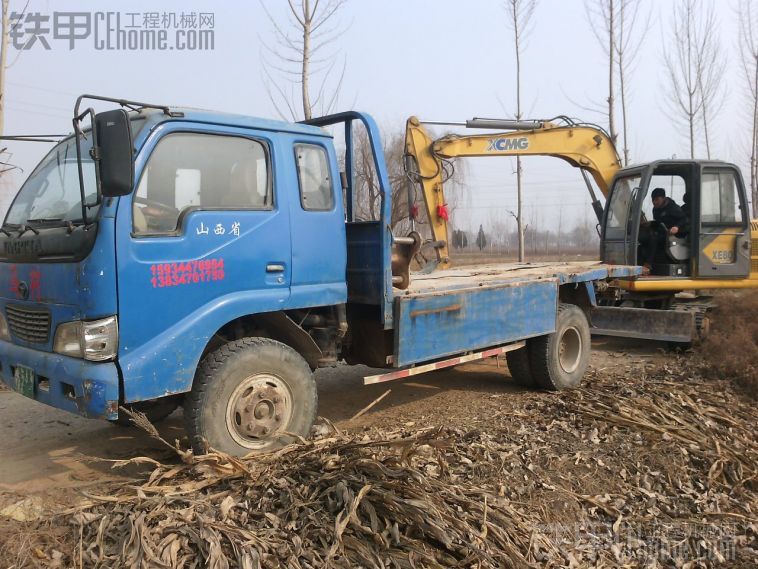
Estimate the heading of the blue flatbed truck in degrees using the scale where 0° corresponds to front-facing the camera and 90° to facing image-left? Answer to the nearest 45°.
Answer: approximately 45°

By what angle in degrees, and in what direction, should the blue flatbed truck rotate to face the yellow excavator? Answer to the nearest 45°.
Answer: approximately 180°

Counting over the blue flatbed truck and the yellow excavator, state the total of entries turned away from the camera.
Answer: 0

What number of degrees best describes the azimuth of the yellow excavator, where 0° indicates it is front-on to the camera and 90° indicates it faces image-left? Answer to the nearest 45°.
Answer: approximately 90°

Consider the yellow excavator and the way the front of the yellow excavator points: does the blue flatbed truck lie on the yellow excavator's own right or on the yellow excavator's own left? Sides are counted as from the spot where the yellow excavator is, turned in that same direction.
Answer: on the yellow excavator's own left

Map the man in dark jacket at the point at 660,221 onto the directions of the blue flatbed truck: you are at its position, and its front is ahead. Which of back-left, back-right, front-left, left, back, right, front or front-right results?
back
